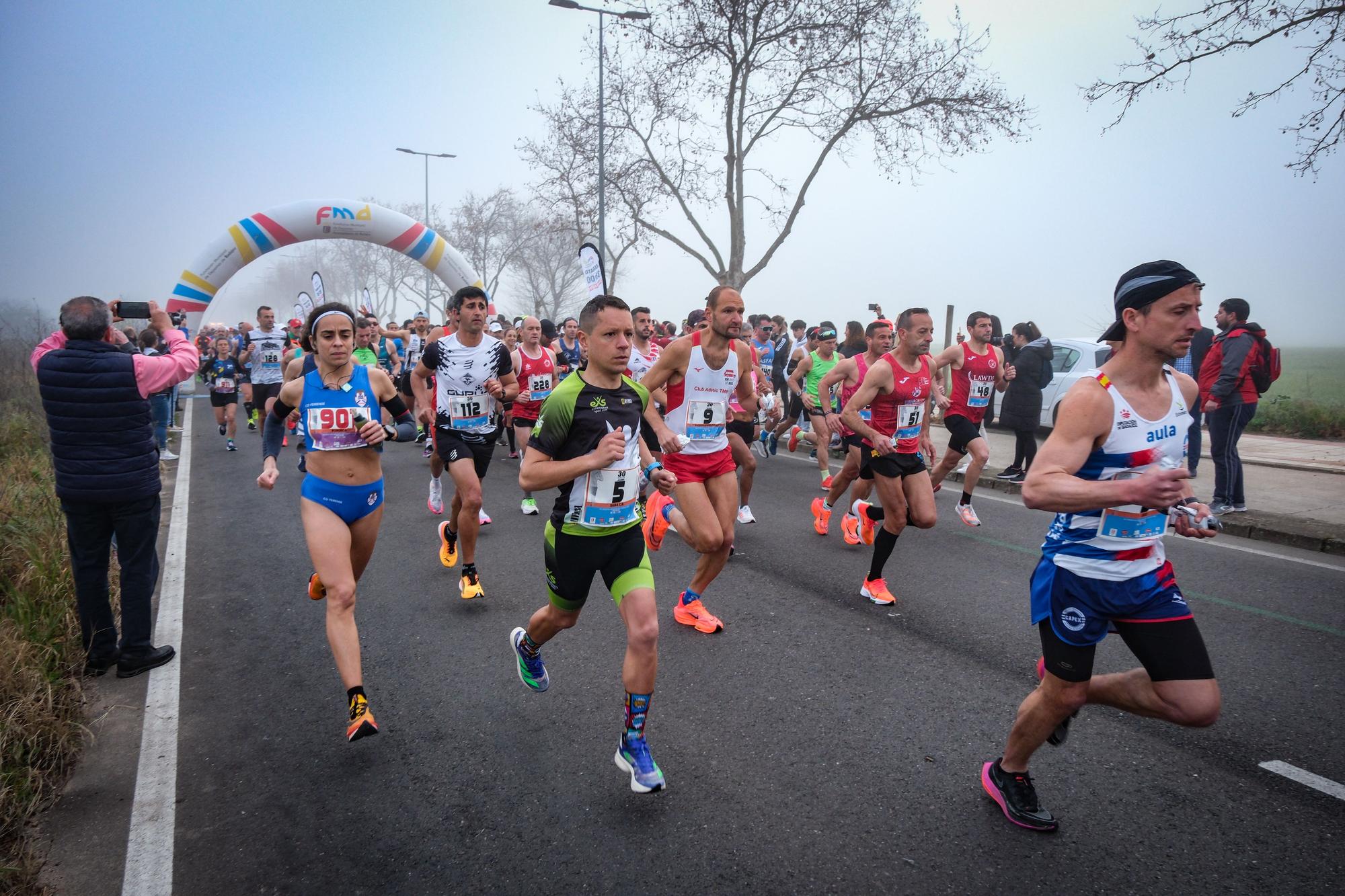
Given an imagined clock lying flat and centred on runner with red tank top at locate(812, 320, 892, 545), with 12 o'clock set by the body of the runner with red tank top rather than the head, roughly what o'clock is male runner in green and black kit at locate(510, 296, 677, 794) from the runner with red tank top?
The male runner in green and black kit is roughly at 2 o'clock from the runner with red tank top.

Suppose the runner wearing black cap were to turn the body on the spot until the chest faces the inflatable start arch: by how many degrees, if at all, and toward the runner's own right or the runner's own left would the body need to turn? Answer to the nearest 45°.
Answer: approximately 180°

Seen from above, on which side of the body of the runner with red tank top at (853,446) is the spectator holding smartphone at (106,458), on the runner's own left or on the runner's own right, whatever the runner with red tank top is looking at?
on the runner's own right

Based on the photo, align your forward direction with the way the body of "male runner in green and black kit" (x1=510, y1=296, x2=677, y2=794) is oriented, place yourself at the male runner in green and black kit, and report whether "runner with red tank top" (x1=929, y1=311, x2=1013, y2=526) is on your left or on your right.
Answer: on your left

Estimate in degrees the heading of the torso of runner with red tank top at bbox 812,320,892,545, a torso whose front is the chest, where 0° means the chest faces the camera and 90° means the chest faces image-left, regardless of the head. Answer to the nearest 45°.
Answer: approximately 315°

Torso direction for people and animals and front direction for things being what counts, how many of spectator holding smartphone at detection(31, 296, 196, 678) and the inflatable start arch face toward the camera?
1

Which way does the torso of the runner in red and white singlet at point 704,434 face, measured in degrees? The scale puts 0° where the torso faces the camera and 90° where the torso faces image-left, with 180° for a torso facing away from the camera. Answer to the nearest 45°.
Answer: approximately 315°

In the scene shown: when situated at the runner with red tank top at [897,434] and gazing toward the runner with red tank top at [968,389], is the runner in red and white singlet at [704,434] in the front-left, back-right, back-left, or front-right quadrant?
back-left

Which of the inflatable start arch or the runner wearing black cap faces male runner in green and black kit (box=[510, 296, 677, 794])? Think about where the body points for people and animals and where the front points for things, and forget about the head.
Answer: the inflatable start arch

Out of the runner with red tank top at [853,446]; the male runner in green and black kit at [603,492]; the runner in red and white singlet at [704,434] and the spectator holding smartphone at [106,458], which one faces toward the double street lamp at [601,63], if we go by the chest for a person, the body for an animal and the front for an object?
the spectator holding smartphone
